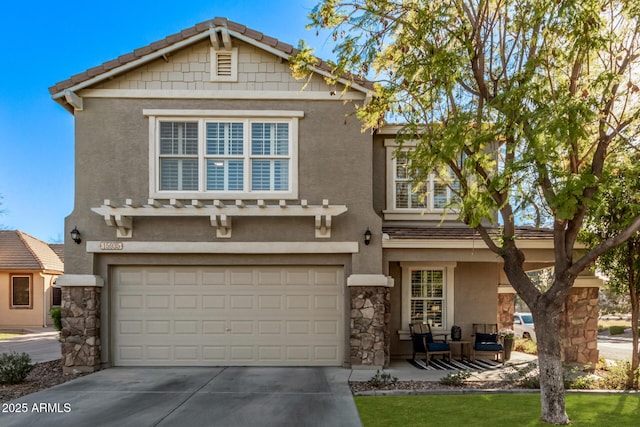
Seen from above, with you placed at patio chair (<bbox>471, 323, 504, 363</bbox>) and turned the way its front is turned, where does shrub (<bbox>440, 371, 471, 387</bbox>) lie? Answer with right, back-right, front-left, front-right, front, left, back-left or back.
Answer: front

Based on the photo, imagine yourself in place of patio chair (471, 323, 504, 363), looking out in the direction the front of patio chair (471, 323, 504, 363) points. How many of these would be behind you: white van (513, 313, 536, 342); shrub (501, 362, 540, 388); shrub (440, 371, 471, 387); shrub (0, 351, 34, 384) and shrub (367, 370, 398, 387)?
1

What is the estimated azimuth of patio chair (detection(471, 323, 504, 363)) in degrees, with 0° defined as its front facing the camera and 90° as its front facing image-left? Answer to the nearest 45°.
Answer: approximately 0°

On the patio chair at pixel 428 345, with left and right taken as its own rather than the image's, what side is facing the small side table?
left

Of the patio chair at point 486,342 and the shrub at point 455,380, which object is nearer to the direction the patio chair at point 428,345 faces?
the shrub

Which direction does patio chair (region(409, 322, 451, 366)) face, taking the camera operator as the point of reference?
facing the viewer and to the right of the viewer
